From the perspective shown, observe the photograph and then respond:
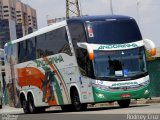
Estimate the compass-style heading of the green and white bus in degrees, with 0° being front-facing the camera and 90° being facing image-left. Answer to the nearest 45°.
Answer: approximately 315°
